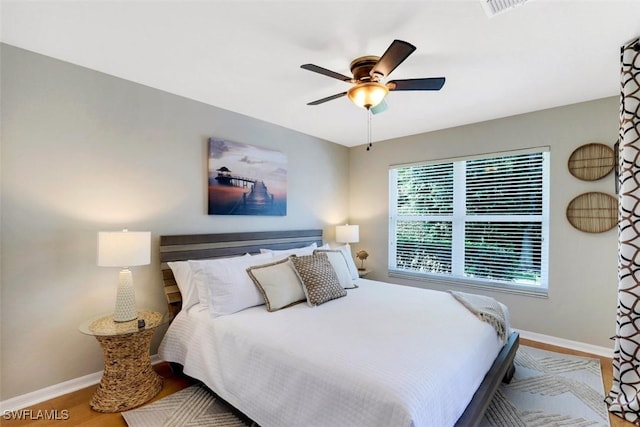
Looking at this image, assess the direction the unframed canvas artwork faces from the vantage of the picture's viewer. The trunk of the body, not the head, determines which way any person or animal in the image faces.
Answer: facing the viewer and to the right of the viewer

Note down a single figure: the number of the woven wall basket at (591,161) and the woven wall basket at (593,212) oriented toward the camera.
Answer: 2

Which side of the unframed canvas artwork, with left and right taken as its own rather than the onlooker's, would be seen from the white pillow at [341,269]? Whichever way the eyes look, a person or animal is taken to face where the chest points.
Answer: front

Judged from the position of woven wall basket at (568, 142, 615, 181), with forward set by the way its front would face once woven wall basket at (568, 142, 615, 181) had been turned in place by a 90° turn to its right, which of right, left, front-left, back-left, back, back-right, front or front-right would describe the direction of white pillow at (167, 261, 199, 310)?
front-left

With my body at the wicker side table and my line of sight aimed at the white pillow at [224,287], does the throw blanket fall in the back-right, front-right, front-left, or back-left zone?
front-right

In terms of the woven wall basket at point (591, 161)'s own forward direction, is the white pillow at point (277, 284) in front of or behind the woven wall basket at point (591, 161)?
in front

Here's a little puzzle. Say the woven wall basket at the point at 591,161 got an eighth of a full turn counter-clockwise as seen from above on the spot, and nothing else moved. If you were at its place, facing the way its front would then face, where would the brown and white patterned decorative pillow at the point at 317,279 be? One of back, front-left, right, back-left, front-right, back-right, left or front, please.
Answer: right

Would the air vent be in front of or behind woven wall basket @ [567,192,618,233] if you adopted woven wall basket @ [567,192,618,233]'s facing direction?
in front

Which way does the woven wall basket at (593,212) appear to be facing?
toward the camera

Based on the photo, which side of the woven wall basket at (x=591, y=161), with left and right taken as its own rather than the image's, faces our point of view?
front

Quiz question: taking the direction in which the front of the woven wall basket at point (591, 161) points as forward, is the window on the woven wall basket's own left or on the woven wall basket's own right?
on the woven wall basket's own right

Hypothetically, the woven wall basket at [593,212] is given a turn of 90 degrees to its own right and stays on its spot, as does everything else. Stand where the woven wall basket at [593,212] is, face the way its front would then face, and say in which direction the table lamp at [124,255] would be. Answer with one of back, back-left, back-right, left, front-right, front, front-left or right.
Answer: front-left

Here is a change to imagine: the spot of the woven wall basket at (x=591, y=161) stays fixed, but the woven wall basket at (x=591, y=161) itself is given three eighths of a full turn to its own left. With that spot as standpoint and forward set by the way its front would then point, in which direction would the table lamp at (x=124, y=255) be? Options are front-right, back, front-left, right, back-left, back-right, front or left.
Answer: back

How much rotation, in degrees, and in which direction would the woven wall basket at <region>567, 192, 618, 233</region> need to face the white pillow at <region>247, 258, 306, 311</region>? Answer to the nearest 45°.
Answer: approximately 45° to its right

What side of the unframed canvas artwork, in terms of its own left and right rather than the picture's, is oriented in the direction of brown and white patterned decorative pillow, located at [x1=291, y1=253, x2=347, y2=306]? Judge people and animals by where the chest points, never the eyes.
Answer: front

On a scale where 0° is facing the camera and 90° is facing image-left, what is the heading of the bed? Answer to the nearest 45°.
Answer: approximately 315°
